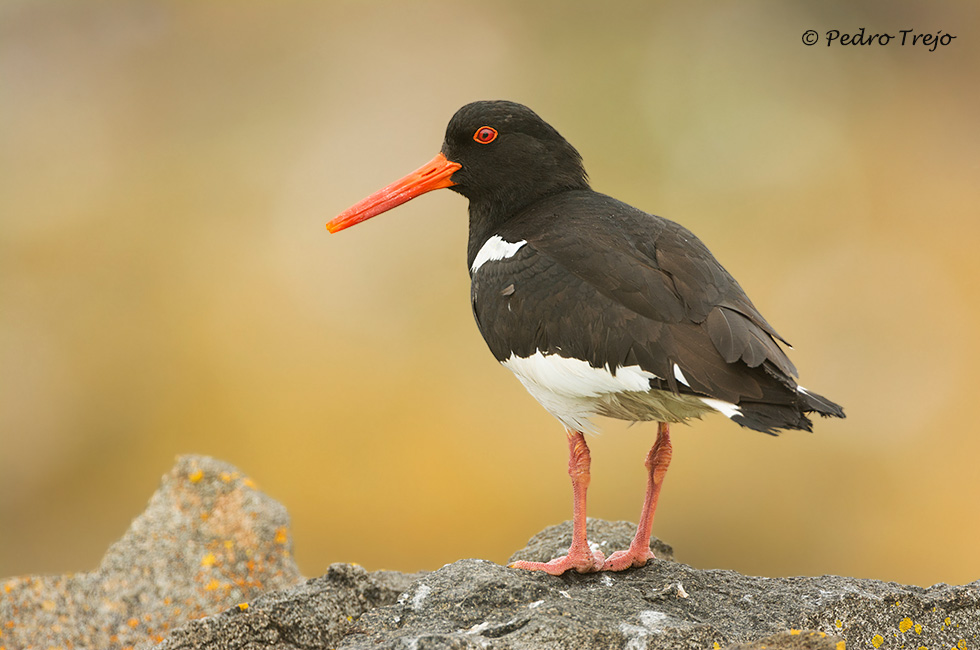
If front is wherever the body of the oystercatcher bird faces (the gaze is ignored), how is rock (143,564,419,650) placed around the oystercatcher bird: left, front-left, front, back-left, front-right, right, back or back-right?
front

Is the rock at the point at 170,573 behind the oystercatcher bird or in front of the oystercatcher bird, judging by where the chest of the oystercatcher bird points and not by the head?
in front

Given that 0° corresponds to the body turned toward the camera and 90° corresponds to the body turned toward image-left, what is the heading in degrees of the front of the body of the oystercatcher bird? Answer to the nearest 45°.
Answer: approximately 90°
